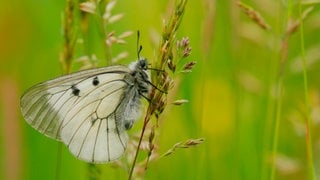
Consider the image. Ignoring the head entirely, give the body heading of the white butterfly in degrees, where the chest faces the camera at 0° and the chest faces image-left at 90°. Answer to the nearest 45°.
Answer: approximately 270°
